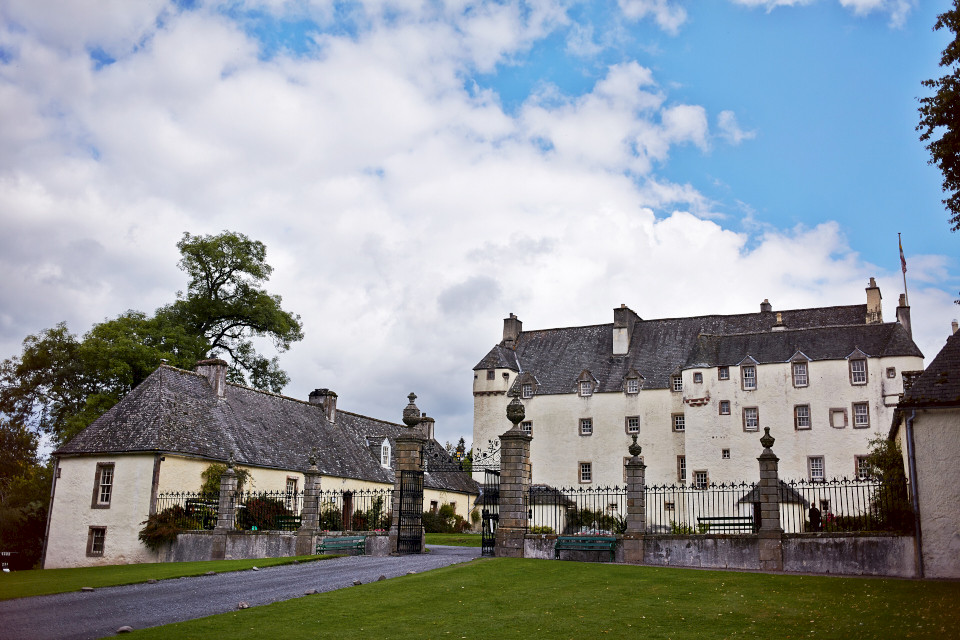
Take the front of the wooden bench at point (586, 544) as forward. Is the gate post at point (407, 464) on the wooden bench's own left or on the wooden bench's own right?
on the wooden bench's own right

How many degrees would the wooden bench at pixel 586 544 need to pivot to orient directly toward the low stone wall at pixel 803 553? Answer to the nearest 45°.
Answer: approximately 90° to its left

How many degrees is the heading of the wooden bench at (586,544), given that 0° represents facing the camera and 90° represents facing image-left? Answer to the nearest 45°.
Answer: approximately 0°

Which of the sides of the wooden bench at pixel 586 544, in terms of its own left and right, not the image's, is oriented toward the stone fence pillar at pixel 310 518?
right

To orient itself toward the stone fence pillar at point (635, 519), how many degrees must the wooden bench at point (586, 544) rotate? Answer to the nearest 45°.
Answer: approximately 90° to its left

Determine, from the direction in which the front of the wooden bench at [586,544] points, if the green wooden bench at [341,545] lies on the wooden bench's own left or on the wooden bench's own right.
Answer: on the wooden bench's own right

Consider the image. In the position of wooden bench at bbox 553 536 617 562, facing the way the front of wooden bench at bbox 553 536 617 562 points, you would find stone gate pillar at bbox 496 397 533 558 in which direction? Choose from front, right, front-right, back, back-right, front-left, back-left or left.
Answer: right

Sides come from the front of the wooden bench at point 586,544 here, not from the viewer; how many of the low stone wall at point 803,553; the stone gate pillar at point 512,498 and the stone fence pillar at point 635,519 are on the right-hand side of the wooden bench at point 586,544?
1

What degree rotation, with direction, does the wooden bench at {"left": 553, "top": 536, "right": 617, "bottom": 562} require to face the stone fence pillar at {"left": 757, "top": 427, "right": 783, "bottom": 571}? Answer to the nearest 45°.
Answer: approximately 90° to its left

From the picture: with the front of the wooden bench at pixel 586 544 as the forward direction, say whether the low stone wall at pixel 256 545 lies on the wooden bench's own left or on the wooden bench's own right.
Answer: on the wooden bench's own right

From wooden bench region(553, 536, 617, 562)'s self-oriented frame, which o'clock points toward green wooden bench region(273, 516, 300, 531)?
The green wooden bench is roughly at 4 o'clock from the wooden bench.
